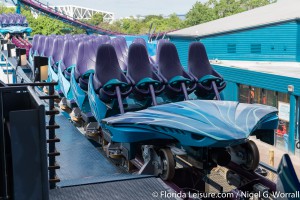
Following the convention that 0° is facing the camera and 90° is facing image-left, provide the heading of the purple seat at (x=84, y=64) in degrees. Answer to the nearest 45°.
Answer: approximately 315°

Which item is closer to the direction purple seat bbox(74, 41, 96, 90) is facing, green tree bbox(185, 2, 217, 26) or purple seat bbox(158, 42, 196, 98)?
the purple seat

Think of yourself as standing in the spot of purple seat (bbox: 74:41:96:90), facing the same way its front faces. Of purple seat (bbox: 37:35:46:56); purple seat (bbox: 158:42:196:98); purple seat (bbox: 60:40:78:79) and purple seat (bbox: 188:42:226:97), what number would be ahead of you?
2

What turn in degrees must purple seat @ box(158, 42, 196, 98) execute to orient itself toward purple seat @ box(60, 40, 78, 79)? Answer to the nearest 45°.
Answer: approximately 180°

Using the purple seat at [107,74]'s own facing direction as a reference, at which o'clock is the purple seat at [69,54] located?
the purple seat at [69,54] is roughly at 7 o'clock from the purple seat at [107,74].

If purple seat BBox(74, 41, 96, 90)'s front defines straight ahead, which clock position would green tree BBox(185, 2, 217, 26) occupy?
The green tree is roughly at 8 o'clock from the purple seat.

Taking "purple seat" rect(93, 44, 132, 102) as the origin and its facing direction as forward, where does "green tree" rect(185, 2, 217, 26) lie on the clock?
The green tree is roughly at 8 o'clock from the purple seat.

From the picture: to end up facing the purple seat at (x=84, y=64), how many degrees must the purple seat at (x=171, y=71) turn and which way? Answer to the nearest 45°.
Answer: approximately 180°

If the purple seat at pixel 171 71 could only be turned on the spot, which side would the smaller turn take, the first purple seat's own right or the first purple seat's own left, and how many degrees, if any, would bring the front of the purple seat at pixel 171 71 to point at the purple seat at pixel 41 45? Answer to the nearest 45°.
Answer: approximately 180°

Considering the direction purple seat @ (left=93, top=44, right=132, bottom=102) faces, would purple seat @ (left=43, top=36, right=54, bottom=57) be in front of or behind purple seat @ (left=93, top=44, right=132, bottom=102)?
behind

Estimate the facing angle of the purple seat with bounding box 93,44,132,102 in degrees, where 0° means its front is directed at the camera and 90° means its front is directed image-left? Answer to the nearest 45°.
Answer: approximately 315°

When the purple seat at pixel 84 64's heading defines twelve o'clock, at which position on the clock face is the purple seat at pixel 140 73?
the purple seat at pixel 140 73 is roughly at 11 o'clock from the purple seat at pixel 84 64.
